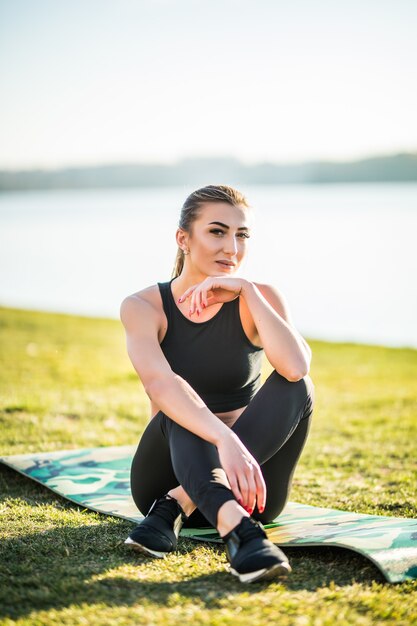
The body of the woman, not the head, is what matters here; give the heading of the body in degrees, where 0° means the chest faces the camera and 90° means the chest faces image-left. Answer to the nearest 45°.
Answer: approximately 0°
